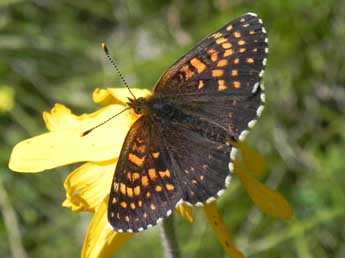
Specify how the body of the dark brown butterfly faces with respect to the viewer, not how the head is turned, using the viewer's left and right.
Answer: facing to the left of the viewer
